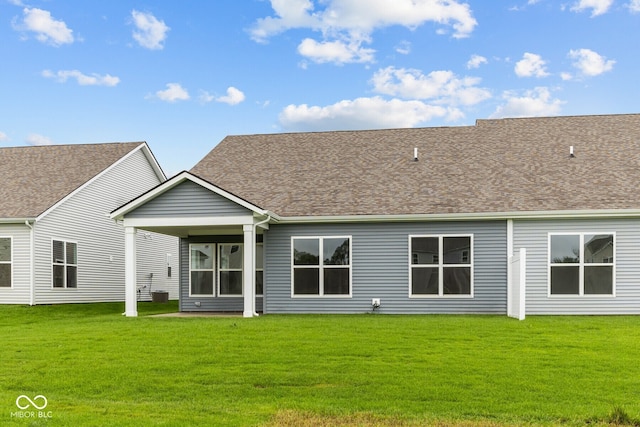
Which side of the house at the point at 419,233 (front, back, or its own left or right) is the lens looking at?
back

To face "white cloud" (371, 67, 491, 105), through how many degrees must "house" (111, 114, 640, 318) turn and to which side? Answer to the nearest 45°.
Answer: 0° — it already faces it

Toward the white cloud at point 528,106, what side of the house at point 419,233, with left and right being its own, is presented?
front
